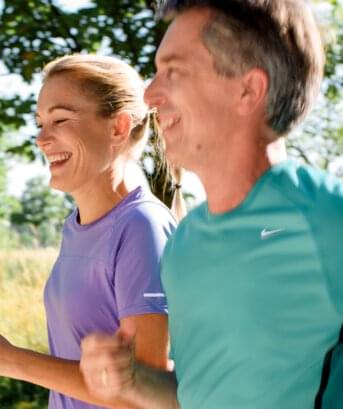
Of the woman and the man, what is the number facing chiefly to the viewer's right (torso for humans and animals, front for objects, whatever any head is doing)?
0

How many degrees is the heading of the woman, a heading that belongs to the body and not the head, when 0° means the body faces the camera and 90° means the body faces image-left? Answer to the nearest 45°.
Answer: approximately 45°

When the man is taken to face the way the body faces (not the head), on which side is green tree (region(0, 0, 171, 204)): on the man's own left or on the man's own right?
on the man's own right

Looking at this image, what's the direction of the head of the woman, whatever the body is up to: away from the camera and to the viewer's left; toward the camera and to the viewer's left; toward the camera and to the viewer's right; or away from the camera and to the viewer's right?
toward the camera and to the viewer's left

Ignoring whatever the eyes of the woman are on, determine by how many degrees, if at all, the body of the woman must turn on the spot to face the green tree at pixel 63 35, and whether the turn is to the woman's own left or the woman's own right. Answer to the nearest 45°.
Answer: approximately 135° to the woman's own right

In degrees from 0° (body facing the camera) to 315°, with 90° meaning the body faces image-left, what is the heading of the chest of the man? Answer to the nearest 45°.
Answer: approximately 45°

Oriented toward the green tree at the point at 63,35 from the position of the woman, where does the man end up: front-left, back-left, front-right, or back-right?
back-right

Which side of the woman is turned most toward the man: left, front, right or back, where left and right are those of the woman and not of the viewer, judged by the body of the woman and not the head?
left

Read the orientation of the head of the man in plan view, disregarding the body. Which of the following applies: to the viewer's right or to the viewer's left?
to the viewer's left

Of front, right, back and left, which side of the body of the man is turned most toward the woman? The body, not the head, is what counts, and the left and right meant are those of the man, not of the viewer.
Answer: right
